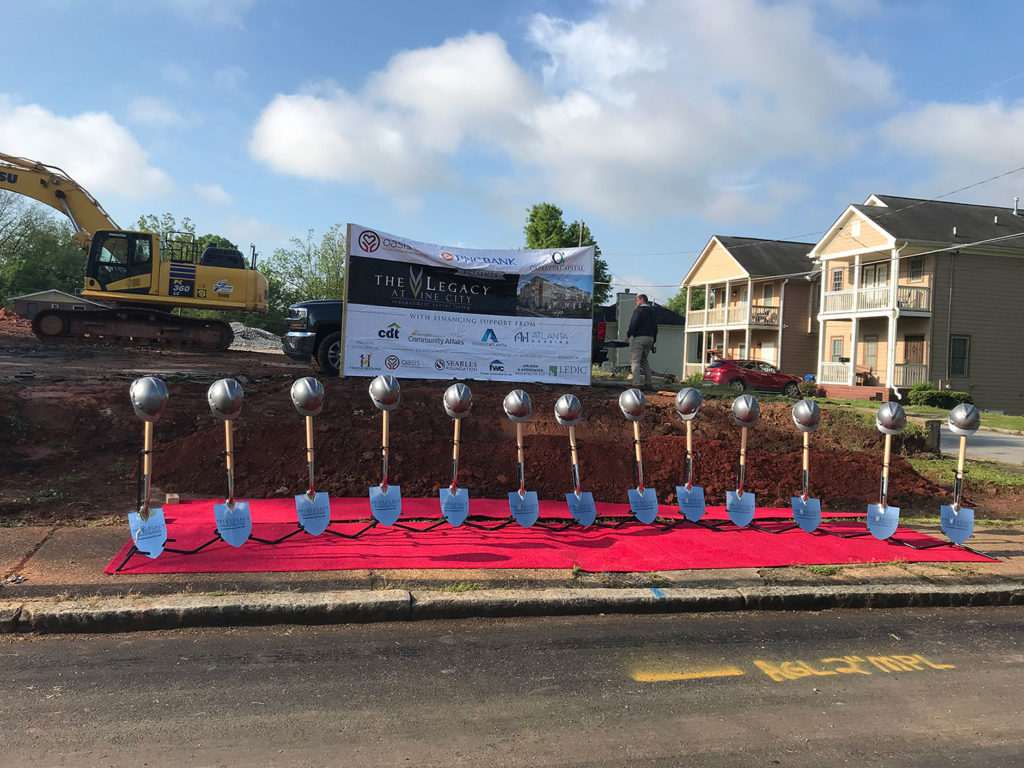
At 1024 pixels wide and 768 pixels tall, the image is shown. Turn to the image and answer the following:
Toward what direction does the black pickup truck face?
to the viewer's left

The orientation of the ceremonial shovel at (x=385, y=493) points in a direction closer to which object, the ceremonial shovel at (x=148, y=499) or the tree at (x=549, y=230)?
the ceremonial shovel

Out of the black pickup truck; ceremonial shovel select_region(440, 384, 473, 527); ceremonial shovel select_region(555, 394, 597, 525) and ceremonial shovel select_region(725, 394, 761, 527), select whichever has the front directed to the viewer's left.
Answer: the black pickup truck

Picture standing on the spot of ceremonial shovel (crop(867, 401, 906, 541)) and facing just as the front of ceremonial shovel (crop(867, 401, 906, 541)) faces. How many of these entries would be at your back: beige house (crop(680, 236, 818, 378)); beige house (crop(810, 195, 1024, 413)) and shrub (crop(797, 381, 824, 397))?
3

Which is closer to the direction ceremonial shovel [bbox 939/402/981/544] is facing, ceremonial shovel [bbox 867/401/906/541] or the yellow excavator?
the ceremonial shovel

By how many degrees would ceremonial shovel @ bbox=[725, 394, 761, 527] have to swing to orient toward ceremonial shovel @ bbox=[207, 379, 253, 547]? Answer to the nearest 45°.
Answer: approximately 45° to its right

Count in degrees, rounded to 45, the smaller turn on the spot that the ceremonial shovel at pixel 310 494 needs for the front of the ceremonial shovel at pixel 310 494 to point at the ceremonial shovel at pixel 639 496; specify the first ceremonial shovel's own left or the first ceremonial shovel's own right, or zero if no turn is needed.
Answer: approximately 90° to the first ceremonial shovel's own left
